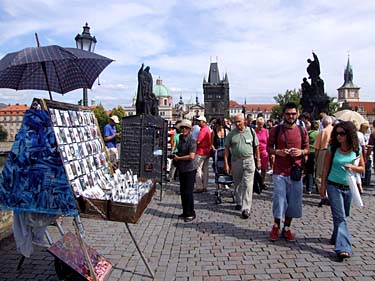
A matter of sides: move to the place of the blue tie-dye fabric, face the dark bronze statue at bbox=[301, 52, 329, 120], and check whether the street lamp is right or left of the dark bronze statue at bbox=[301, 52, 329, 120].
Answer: left

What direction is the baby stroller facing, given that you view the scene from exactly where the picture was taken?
facing the viewer and to the right of the viewer

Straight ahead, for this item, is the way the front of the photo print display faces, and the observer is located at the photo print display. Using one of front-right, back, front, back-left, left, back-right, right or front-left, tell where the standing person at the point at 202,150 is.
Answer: left

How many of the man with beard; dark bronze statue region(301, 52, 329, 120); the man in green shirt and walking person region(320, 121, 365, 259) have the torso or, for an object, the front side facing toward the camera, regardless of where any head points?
3

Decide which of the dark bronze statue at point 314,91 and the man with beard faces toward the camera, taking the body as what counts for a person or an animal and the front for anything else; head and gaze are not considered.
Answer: the man with beard

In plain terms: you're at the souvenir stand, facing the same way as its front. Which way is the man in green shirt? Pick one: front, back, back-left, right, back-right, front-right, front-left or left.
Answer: left

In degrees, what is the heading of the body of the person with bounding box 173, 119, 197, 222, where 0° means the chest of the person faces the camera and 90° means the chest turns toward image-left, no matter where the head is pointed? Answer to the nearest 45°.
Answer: approximately 45°

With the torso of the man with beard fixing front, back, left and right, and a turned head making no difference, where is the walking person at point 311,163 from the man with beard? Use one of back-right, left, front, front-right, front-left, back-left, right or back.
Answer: back

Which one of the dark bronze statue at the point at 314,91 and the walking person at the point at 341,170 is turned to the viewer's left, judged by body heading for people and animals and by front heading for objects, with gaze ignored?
the dark bronze statue

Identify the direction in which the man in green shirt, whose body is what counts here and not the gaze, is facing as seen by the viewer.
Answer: toward the camera

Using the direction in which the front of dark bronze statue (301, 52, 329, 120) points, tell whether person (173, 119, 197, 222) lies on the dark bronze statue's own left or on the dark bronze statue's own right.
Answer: on the dark bronze statue's own left

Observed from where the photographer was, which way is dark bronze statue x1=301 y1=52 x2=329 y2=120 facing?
facing to the left of the viewer

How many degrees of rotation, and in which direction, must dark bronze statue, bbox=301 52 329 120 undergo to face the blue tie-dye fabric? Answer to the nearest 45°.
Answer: approximately 90° to its left

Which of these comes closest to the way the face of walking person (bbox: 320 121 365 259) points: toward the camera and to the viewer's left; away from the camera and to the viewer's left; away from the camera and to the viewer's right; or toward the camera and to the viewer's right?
toward the camera and to the viewer's left

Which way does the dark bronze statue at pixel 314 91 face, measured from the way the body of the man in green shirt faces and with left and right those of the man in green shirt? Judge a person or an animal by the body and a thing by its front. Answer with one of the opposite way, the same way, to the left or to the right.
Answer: to the right
